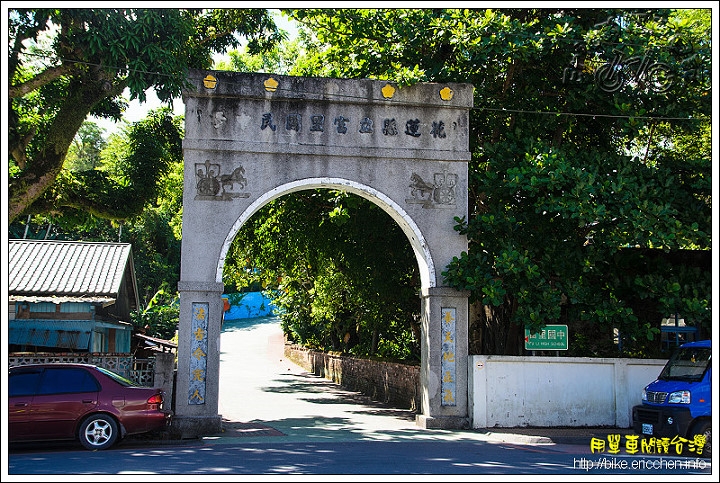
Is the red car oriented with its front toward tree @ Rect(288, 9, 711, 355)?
no

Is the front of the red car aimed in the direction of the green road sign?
no

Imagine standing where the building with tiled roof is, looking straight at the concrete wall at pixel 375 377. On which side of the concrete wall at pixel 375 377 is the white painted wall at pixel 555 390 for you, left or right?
right

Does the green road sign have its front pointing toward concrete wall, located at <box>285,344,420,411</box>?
no

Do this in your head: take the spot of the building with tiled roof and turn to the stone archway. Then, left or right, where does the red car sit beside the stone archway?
right

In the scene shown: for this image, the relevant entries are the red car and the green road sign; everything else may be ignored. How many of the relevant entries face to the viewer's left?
1

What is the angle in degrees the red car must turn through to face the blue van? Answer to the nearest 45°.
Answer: approximately 180°

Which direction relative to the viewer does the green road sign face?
toward the camera

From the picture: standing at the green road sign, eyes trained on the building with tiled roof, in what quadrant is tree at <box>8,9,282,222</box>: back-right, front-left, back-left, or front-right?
front-left

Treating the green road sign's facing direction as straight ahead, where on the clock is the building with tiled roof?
The building with tiled roof is roughly at 3 o'clock from the green road sign.

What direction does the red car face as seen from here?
to the viewer's left

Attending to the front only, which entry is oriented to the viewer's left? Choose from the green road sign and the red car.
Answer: the red car

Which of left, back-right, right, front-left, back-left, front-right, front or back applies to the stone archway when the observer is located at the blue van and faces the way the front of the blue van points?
front-right

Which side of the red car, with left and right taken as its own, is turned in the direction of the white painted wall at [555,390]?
back
